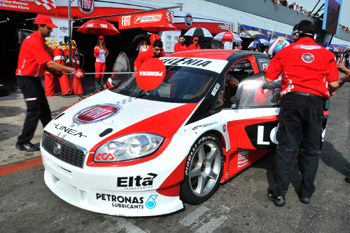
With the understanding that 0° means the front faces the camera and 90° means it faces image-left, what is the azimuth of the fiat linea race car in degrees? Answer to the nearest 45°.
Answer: approximately 45°

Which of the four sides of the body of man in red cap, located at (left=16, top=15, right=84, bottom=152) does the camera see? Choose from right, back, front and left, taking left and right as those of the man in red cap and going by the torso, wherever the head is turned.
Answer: right

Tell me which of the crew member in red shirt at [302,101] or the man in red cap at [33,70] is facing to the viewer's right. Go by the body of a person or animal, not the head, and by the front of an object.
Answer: the man in red cap

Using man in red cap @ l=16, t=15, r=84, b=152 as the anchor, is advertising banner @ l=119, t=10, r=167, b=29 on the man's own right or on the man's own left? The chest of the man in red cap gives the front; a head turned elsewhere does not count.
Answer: on the man's own left

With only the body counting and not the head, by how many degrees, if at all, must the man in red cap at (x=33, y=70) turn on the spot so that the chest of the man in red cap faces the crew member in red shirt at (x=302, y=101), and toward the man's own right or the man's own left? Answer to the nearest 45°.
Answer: approximately 45° to the man's own right

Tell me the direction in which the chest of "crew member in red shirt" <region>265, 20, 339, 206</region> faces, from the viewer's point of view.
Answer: away from the camera

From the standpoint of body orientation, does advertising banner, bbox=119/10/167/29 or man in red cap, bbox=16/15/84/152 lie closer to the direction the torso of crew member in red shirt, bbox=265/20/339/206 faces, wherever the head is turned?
the advertising banner

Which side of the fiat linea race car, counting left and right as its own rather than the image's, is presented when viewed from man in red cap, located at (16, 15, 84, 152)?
right

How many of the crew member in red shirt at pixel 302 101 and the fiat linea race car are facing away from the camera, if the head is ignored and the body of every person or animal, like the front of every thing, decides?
1

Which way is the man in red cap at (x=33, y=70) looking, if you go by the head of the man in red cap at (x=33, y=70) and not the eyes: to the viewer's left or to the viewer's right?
to the viewer's right

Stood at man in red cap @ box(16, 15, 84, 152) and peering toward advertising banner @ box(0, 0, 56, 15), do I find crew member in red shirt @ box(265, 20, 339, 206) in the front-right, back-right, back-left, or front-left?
back-right

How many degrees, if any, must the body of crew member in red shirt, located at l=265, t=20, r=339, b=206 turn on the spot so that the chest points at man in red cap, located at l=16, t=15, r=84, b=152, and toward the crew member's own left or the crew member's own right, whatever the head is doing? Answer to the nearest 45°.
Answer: approximately 90° to the crew member's own left

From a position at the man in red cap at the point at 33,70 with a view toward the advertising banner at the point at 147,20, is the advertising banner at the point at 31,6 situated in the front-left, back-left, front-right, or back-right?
front-left

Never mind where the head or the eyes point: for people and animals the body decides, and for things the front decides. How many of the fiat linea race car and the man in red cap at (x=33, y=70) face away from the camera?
0
